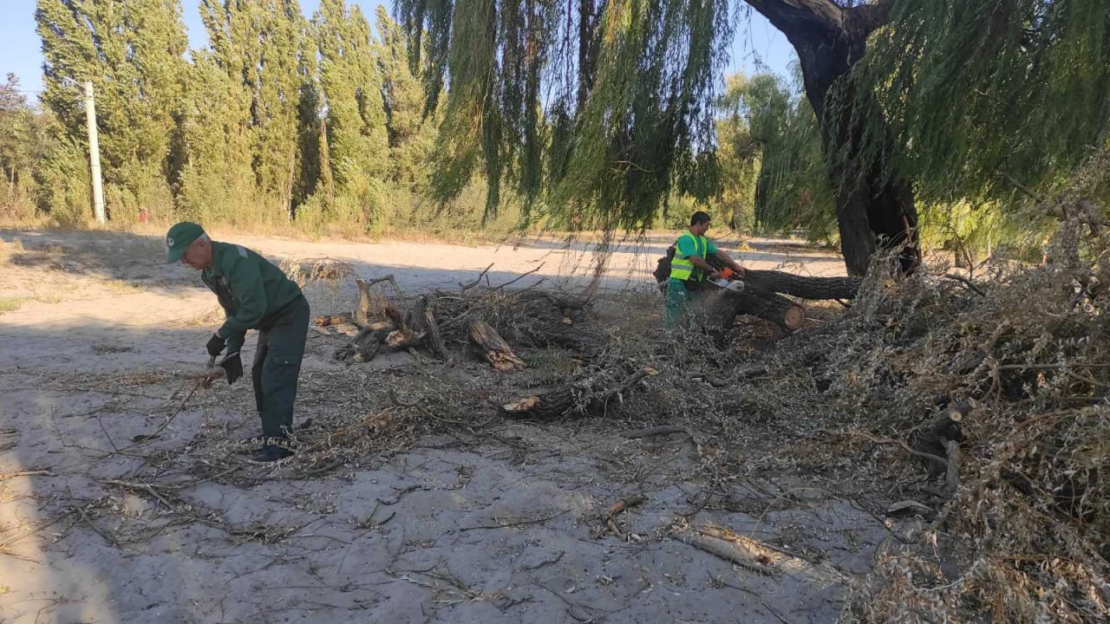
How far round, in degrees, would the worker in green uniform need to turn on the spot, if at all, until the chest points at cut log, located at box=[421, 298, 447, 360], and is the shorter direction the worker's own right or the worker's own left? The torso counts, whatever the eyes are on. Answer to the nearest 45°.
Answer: approximately 135° to the worker's own right

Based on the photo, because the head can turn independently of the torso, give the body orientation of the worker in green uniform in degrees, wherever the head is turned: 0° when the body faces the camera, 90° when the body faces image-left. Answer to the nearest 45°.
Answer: approximately 90°

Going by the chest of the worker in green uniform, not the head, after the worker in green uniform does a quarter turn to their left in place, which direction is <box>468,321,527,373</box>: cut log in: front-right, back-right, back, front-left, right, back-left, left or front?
back-left

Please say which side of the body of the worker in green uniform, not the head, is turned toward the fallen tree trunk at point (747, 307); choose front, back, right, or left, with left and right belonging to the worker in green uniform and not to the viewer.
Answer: back

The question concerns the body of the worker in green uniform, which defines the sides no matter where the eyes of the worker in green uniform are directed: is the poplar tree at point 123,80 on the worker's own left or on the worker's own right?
on the worker's own right

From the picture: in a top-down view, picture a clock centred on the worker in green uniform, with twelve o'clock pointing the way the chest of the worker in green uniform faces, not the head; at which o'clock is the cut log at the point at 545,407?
The cut log is roughly at 6 o'clock from the worker in green uniform.

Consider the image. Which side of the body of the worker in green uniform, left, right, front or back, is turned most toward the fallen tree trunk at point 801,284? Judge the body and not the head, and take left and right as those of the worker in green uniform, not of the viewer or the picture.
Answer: back

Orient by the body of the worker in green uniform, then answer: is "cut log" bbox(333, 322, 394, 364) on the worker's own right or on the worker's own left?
on the worker's own right

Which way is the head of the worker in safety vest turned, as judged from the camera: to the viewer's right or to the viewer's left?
to the viewer's right

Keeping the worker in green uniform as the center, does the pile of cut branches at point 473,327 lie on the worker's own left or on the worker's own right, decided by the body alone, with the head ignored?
on the worker's own right
